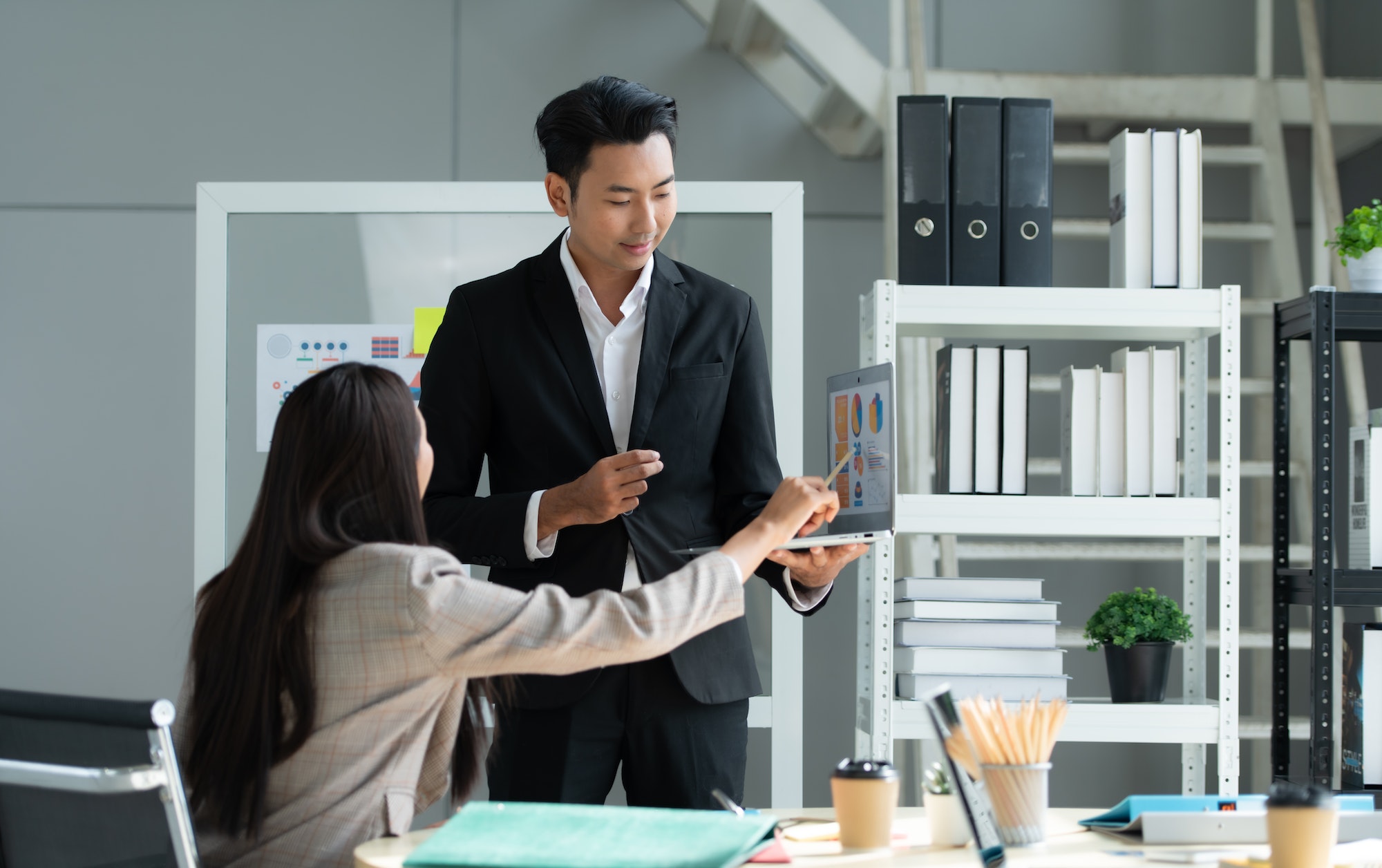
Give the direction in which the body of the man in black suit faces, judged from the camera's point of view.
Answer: toward the camera

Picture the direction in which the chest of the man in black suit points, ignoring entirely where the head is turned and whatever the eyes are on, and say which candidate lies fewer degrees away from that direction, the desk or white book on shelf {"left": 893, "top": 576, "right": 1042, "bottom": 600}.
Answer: the desk

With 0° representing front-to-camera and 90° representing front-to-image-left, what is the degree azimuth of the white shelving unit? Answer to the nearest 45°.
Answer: approximately 0°

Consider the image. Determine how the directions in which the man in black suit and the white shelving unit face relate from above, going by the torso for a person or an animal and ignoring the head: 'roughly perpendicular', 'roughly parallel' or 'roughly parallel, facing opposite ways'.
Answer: roughly parallel

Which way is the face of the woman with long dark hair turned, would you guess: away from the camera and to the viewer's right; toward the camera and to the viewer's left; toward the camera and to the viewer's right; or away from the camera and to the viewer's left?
away from the camera and to the viewer's right

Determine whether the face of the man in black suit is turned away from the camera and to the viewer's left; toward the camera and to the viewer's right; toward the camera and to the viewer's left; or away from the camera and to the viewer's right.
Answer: toward the camera and to the viewer's right

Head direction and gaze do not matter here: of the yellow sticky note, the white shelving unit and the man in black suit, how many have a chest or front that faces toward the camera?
3

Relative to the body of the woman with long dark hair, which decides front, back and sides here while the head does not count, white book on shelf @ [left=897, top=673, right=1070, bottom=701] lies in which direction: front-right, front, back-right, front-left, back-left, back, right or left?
front

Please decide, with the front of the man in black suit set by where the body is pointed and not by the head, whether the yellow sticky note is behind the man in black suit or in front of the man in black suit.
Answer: behind

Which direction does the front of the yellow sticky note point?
toward the camera

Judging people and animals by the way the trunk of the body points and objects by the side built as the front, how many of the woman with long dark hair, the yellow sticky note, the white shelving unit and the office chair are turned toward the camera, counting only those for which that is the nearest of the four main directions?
2

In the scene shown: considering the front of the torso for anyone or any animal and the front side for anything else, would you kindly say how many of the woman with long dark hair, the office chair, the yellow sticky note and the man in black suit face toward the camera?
2

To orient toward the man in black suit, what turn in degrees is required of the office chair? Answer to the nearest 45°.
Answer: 0° — it already faces them

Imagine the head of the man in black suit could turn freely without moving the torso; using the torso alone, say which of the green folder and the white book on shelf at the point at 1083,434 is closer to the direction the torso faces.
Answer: the green folder
